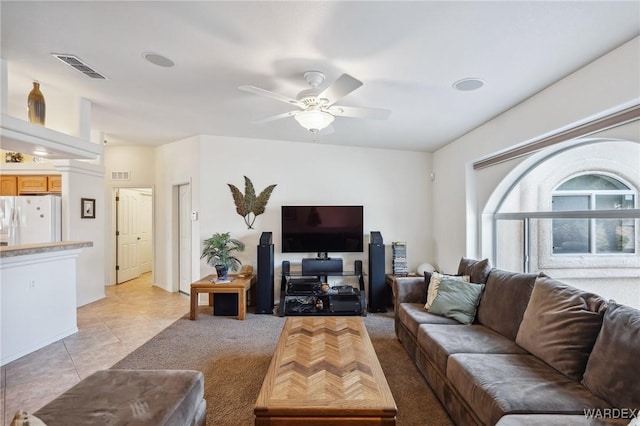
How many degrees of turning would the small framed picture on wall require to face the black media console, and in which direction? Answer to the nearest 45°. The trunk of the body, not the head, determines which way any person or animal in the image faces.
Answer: approximately 90° to its left

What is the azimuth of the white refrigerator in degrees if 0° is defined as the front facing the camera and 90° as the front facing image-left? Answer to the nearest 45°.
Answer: approximately 45°

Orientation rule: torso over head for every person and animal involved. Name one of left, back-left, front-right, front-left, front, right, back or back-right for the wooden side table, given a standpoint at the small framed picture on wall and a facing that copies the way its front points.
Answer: left

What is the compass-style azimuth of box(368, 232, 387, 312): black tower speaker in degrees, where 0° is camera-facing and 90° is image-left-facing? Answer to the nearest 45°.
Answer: approximately 0°

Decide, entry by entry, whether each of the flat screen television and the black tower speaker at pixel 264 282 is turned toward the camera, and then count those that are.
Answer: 2

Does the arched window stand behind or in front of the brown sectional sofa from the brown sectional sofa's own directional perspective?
behind

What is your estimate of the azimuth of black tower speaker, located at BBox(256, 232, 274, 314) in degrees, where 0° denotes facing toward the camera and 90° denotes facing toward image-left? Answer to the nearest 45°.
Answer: approximately 0°

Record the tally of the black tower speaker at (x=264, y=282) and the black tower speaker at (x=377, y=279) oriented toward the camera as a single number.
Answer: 2

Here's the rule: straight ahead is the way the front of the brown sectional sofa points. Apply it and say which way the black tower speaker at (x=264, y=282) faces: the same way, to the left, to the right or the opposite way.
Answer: to the left

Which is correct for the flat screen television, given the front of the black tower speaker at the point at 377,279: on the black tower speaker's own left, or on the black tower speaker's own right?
on the black tower speaker's own right
